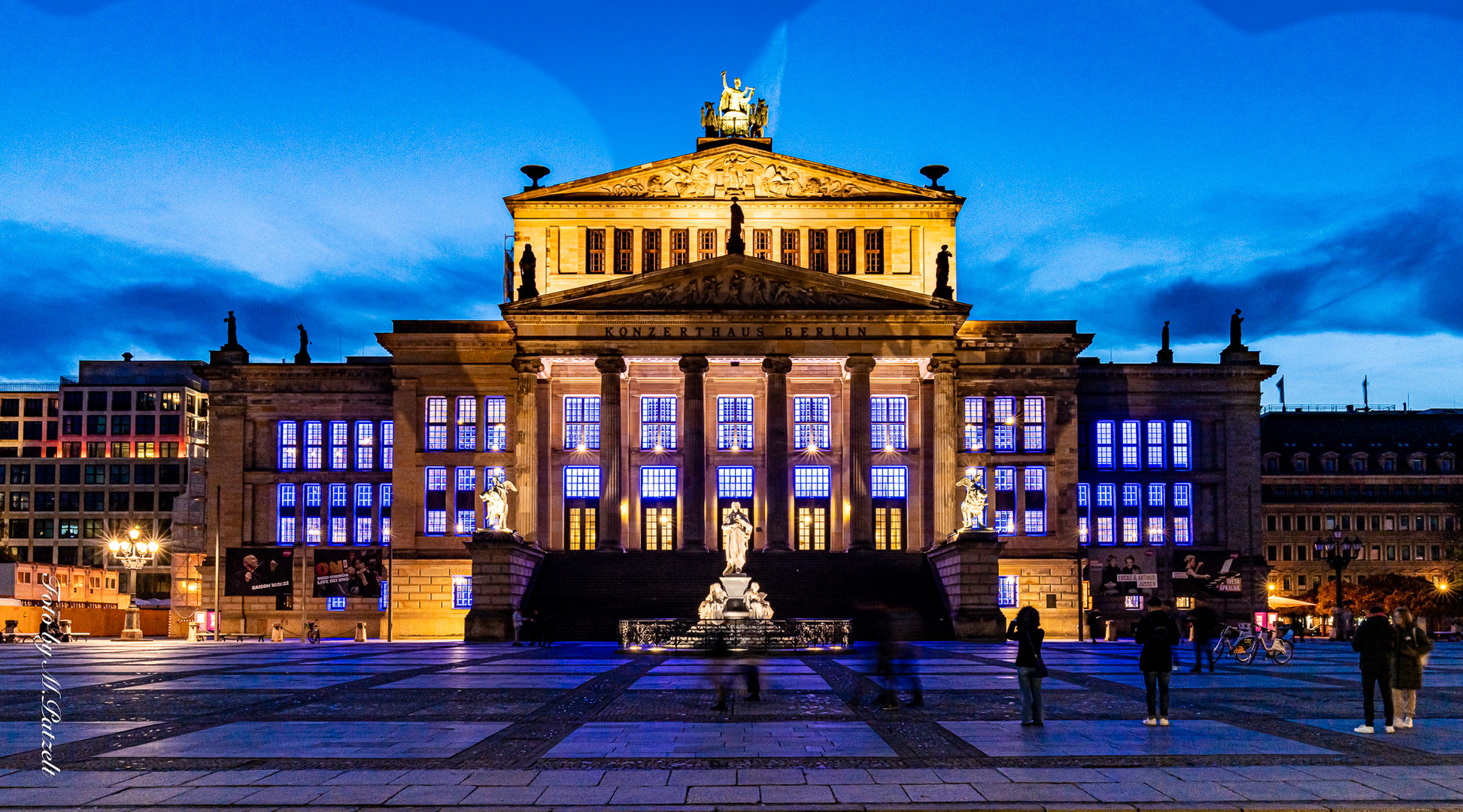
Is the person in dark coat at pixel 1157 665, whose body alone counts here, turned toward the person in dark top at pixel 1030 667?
no

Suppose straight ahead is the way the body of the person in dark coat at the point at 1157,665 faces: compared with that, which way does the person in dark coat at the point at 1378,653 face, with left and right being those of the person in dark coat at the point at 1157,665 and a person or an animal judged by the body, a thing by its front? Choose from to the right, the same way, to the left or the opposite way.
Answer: the same way

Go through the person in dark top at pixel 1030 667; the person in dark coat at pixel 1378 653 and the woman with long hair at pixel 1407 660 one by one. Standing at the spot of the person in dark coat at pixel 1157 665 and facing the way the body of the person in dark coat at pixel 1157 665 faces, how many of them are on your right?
2

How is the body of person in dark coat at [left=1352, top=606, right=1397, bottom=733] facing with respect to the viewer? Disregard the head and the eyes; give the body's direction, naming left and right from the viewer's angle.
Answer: facing away from the viewer

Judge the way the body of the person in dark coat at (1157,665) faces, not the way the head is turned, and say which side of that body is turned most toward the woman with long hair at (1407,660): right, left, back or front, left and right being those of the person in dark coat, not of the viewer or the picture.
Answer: right

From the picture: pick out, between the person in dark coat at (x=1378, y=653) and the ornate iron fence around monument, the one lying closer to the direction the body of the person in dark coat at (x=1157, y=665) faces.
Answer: the ornate iron fence around monument

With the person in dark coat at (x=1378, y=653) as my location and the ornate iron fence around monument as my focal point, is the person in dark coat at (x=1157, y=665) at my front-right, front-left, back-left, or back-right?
front-left

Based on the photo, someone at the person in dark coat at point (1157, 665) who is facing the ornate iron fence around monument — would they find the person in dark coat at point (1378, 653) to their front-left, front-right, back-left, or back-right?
back-right

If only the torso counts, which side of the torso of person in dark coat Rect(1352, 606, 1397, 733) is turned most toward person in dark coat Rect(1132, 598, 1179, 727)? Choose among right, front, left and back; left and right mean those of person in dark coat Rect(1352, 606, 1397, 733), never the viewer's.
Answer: left

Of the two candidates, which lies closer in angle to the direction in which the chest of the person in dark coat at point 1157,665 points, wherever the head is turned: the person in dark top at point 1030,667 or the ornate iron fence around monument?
the ornate iron fence around monument

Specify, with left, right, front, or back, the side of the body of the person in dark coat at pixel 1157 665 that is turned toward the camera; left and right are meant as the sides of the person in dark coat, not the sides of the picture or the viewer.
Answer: back

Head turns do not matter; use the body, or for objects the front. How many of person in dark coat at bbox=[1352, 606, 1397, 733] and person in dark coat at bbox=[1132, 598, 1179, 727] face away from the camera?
2

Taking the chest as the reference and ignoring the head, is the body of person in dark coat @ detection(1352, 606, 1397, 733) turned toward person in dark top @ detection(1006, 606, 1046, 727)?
no
